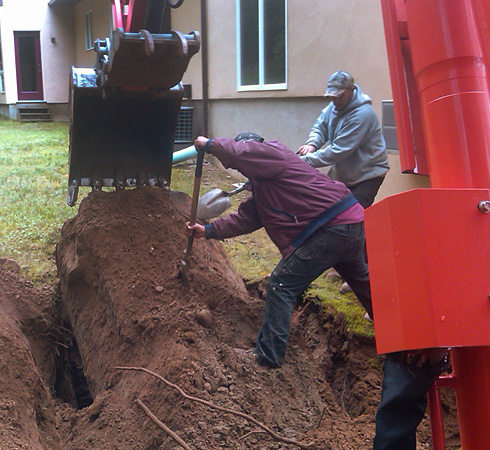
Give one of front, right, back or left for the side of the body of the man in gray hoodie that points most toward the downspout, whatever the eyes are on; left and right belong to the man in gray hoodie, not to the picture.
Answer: right

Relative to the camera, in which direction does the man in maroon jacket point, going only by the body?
to the viewer's left

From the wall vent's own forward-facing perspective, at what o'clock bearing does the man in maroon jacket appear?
The man in maroon jacket is roughly at 12 o'clock from the wall vent.

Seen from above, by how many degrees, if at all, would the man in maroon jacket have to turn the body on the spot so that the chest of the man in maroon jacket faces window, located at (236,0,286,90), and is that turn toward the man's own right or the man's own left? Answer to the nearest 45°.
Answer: approximately 90° to the man's own right

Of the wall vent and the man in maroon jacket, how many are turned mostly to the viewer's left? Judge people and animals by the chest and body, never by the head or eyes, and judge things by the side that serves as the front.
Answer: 1

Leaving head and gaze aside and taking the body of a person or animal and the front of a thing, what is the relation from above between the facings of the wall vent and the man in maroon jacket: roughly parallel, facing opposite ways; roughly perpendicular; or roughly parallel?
roughly perpendicular

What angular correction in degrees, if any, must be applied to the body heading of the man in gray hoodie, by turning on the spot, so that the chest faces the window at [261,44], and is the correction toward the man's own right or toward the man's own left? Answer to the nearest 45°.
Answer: approximately 135° to the man's own right

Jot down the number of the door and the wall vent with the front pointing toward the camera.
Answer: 2

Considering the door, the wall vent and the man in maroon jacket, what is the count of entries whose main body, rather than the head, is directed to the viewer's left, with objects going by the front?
1

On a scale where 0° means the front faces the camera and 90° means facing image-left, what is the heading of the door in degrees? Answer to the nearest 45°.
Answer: approximately 0°
